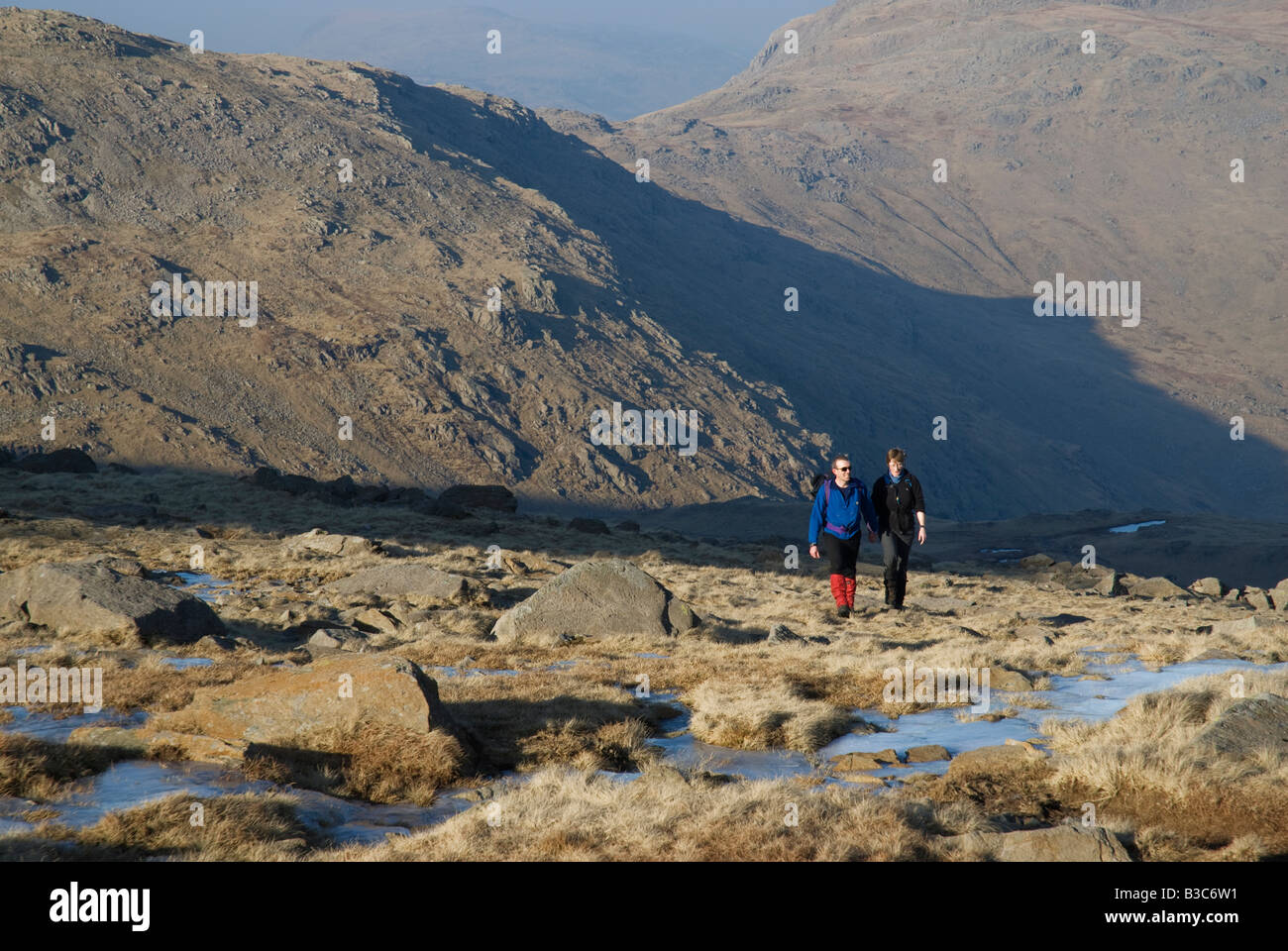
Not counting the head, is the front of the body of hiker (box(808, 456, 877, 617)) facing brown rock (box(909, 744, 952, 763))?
yes

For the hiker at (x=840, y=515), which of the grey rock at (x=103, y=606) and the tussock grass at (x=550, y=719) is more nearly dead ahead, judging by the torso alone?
the tussock grass

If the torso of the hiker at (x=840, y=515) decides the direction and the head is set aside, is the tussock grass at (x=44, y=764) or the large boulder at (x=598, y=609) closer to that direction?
the tussock grass

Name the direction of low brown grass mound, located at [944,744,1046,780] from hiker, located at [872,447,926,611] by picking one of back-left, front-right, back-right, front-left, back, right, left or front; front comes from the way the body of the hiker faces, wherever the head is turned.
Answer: front

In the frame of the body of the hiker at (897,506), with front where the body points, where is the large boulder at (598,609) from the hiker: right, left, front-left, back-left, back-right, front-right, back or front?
right

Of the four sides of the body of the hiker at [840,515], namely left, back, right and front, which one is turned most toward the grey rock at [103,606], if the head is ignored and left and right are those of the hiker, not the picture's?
right

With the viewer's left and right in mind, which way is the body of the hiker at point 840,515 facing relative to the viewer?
facing the viewer

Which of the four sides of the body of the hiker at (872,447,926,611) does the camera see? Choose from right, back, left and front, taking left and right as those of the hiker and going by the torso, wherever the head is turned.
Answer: front

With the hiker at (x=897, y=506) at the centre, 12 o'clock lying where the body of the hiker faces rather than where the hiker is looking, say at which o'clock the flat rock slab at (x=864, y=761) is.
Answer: The flat rock slab is roughly at 12 o'clock from the hiker.

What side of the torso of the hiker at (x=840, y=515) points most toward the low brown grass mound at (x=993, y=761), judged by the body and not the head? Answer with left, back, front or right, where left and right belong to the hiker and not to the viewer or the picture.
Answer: front

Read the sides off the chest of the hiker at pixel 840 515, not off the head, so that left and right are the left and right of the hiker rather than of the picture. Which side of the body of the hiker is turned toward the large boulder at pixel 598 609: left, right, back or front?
right

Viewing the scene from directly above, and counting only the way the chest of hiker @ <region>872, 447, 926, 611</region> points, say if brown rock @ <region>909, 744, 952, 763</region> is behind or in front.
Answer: in front

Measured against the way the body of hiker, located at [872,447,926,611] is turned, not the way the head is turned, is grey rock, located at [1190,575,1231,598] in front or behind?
behind

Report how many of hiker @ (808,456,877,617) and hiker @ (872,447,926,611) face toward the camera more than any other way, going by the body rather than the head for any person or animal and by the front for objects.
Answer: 2
